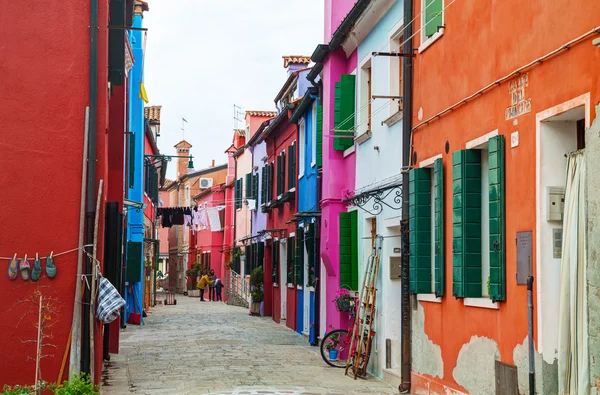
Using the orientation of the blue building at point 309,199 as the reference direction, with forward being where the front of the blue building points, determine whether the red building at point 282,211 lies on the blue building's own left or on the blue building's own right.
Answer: on the blue building's own right

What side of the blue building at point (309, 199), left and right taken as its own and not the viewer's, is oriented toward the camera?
left

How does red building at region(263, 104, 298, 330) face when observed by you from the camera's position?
facing to the left of the viewer

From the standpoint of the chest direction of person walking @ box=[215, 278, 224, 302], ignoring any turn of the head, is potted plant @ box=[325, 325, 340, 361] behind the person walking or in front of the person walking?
behind

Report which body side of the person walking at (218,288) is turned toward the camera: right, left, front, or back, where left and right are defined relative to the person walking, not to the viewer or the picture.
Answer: back

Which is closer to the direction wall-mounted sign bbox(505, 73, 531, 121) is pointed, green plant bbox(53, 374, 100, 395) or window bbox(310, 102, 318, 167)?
the green plant
